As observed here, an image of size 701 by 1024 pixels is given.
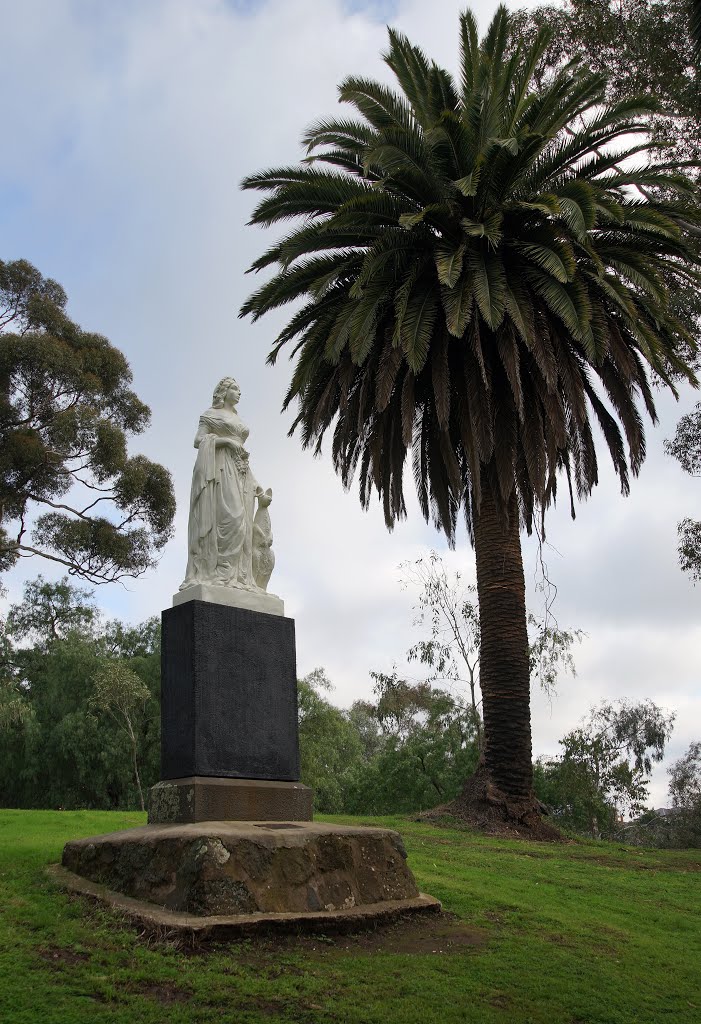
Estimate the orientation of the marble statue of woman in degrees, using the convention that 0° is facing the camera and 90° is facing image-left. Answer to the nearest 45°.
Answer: approximately 315°

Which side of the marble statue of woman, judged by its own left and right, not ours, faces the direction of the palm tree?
left
